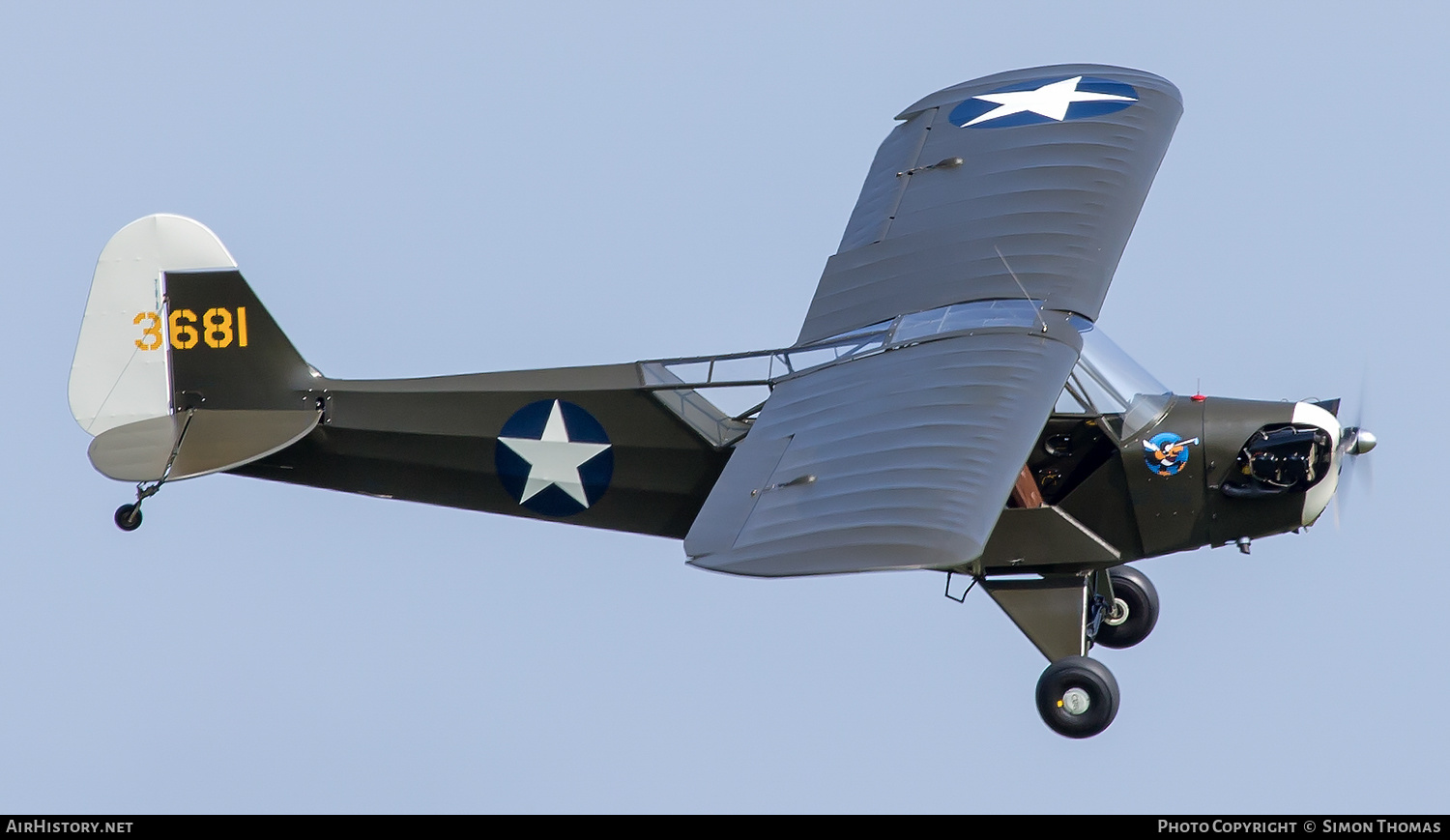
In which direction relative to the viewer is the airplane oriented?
to the viewer's right
